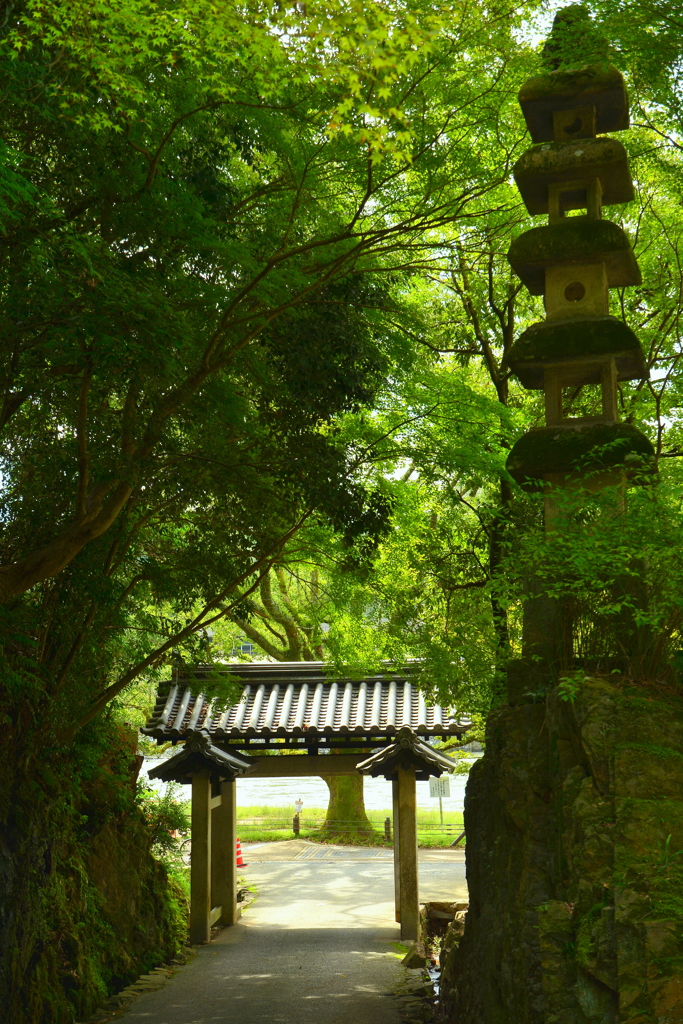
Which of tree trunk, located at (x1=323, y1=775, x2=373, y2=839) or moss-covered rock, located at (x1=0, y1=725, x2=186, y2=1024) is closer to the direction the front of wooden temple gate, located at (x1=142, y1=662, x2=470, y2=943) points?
the tree trunk

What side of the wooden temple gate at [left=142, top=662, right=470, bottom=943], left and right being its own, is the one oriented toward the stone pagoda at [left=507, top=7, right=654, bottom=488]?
back

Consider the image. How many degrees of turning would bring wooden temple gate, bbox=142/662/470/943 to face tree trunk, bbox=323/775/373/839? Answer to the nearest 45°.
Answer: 0° — it already faces it

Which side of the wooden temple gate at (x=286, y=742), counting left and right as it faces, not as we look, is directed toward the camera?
back
